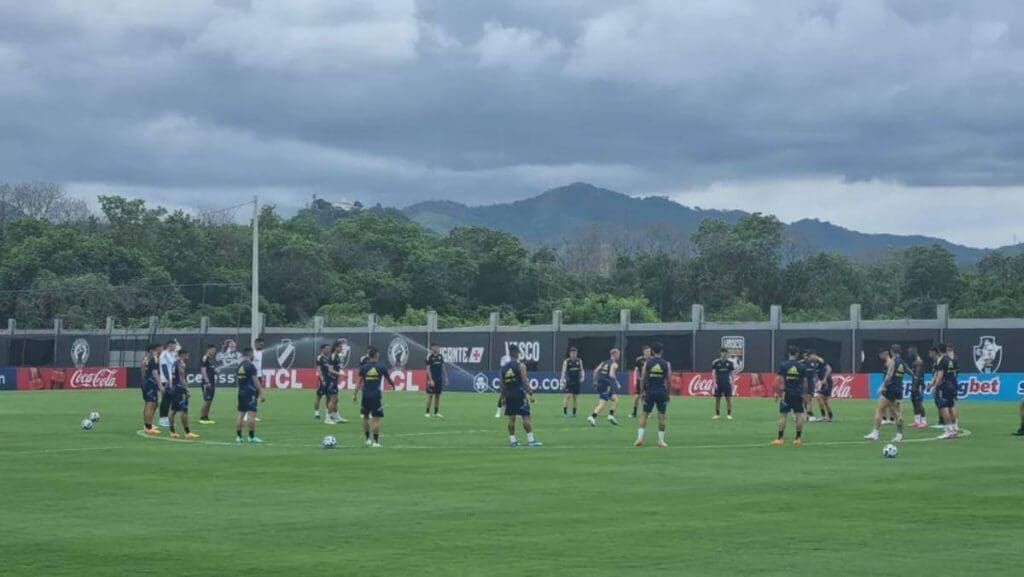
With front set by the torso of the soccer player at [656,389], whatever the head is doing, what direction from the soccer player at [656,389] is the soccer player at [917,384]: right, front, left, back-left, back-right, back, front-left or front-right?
front-right

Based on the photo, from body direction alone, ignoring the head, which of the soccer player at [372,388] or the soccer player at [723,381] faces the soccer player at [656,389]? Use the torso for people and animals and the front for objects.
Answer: the soccer player at [723,381]

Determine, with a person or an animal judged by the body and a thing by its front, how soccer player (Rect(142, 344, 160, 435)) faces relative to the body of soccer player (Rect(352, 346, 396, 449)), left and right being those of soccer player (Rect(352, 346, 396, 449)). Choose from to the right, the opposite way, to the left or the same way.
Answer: to the right

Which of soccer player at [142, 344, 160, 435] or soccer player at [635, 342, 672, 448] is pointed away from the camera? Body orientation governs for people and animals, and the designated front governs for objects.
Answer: soccer player at [635, 342, 672, 448]

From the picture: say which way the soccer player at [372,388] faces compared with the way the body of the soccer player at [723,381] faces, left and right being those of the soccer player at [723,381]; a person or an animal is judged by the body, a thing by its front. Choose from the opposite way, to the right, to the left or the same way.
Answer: the opposite way

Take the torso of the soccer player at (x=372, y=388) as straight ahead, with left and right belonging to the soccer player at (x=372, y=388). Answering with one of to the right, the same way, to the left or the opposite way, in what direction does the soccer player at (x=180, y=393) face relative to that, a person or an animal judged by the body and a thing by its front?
to the right

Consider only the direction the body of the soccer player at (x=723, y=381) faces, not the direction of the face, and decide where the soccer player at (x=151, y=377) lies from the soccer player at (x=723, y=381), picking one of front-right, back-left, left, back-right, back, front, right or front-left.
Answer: front-right

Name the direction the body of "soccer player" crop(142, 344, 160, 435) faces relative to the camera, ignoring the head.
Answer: to the viewer's right

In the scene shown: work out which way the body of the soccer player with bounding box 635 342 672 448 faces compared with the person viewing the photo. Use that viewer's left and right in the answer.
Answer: facing away from the viewer

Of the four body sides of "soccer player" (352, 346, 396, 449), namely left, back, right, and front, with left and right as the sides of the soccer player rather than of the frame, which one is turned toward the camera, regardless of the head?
back

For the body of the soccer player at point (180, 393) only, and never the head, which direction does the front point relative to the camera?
to the viewer's right
